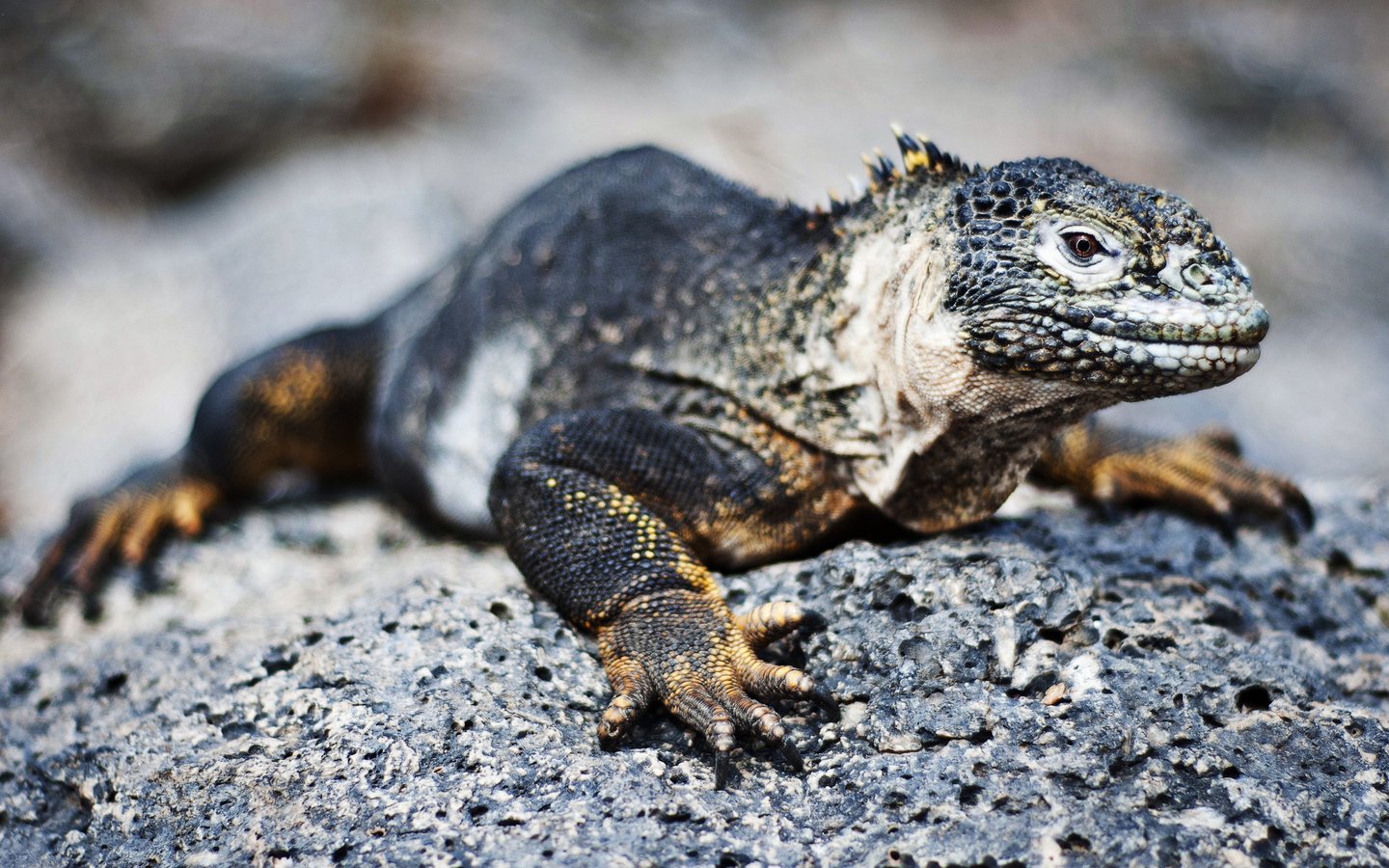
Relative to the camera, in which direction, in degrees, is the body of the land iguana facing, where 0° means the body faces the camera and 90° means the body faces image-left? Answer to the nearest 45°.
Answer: approximately 315°
